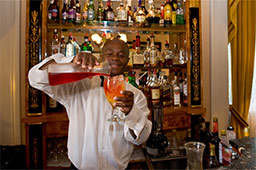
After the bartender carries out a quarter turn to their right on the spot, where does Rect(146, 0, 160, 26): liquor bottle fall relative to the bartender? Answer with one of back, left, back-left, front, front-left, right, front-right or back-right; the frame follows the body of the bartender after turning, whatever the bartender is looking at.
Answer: back-right

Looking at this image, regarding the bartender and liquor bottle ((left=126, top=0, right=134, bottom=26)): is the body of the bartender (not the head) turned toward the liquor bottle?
no

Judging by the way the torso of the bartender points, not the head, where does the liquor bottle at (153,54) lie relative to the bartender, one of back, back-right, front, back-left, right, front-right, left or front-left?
back-left

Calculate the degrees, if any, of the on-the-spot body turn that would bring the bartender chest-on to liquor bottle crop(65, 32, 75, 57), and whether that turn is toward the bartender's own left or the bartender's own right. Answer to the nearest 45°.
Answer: approximately 180°

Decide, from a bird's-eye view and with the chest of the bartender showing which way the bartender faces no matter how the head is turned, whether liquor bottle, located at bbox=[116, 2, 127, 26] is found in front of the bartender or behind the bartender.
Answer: behind

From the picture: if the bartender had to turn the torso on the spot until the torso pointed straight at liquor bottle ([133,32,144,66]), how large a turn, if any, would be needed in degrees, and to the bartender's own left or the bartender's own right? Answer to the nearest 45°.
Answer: approximately 135° to the bartender's own left

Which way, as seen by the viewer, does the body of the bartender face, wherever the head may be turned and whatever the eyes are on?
toward the camera

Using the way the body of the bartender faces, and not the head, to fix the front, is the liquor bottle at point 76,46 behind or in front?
behind

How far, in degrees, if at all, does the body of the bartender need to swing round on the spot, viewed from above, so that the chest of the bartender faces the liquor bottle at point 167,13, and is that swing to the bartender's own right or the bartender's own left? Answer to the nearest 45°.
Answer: approximately 135° to the bartender's own left

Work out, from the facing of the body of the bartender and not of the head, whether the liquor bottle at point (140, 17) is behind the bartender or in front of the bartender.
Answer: behind

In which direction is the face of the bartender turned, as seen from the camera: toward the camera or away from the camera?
toward the camera

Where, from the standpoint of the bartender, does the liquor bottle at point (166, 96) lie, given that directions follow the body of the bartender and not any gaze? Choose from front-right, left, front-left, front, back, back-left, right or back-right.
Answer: back-left

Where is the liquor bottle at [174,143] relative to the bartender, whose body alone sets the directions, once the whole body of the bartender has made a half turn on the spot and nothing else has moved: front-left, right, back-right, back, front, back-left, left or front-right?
front-right
